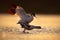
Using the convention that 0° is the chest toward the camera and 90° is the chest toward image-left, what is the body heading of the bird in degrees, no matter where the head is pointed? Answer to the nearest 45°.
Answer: approximately 90°
